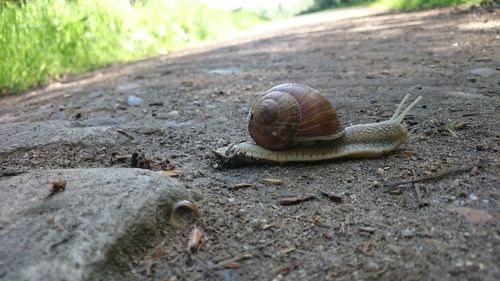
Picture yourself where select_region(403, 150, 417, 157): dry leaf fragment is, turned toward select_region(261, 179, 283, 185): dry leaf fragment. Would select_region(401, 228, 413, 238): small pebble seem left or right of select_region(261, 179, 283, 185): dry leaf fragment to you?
left

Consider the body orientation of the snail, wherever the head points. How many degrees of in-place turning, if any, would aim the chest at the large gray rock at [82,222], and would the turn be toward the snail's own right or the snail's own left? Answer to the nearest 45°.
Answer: approximately 135° to the snail's own right

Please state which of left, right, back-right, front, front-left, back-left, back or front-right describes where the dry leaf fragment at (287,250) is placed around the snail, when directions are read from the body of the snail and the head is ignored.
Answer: right

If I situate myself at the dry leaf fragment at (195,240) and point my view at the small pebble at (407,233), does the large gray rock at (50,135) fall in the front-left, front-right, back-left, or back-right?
back-left

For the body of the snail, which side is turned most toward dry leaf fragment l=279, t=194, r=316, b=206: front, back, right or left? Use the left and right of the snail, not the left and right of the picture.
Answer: right

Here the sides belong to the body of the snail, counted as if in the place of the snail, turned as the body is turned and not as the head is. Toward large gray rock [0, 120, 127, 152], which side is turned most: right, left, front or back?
back

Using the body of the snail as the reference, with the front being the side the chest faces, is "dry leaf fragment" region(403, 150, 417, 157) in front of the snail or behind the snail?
in front

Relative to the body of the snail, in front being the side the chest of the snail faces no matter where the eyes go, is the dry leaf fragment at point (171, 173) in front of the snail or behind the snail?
behind

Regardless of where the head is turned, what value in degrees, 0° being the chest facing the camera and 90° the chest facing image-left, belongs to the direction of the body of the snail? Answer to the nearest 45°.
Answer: approximately 270°
